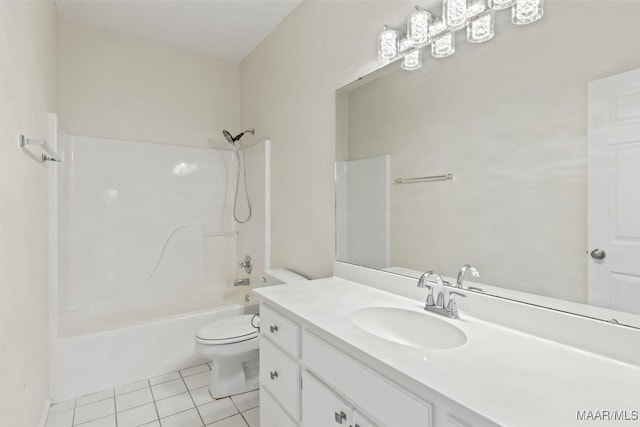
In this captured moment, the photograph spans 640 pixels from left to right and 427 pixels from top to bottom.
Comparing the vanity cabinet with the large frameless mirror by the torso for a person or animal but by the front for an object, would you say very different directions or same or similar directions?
same or similar directions

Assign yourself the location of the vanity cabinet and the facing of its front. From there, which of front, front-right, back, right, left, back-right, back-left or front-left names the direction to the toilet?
right

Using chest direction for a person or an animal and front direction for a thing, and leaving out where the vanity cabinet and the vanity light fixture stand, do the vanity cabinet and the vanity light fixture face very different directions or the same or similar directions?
same or similar directions

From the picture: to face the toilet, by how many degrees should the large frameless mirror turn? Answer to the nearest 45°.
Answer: approximately 45° to its right

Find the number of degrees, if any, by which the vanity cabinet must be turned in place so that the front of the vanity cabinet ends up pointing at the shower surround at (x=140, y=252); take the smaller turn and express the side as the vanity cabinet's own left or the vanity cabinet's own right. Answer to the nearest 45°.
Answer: approximately 90° to the vanity cabinet's own right

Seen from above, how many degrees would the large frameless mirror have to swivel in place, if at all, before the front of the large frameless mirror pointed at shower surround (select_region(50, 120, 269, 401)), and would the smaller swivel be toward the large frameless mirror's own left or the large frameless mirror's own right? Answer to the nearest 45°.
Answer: approximately 45° to the large frameless mirror's own right

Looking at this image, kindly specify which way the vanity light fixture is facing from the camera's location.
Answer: facing the viewer and to the left of the viewer

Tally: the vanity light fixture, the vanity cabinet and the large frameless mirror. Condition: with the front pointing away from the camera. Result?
0

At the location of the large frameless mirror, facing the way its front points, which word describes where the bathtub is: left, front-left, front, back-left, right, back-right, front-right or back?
front-right

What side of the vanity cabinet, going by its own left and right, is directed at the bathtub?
right
